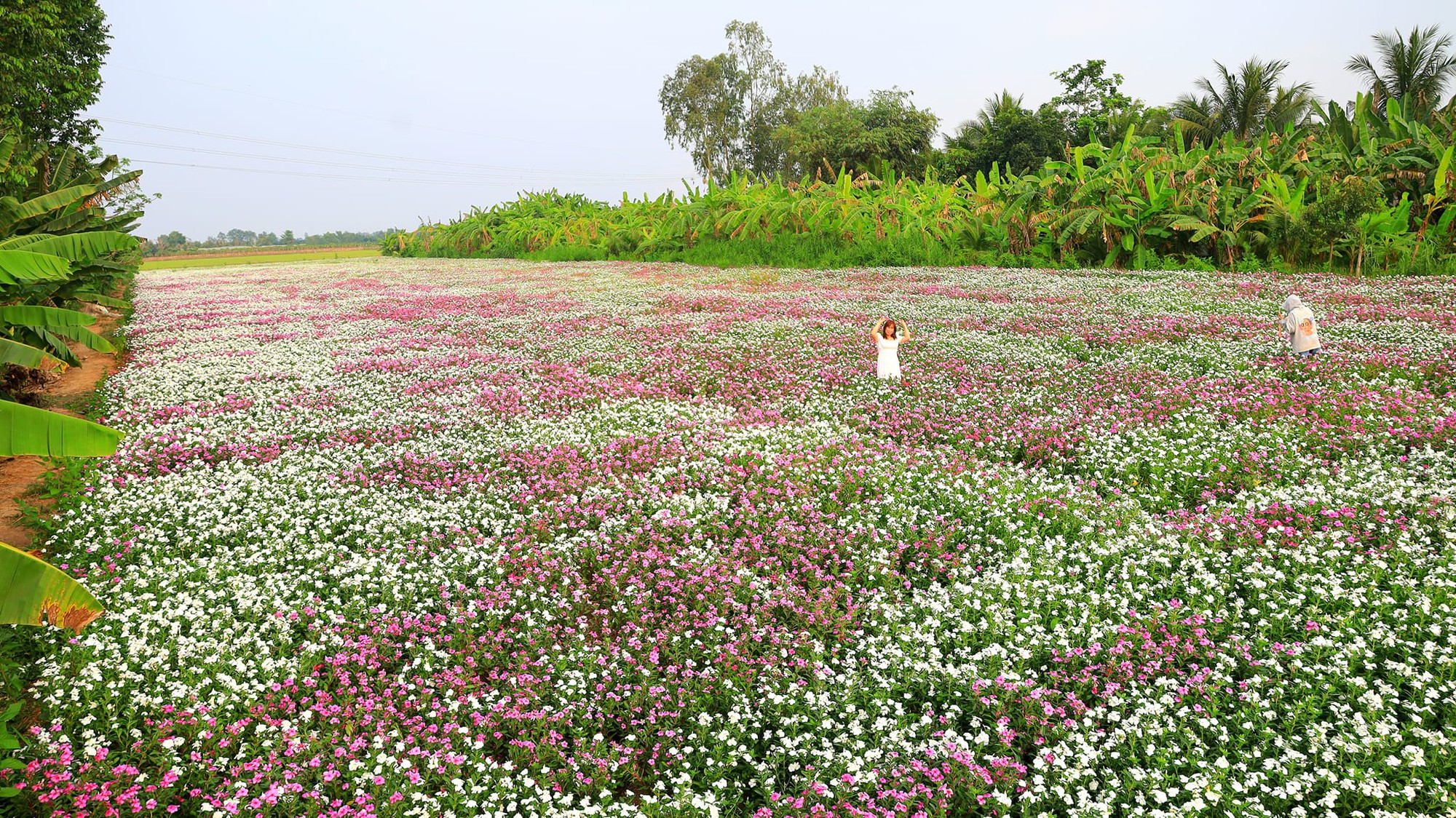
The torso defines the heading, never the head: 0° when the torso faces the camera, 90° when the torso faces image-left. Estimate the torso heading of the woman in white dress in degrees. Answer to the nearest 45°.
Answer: approximately 0°

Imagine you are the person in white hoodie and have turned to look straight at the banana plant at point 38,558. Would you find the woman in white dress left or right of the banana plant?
right

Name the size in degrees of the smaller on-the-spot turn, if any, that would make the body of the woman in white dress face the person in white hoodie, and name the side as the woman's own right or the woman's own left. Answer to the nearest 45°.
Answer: approximately 90° to the woman's own left

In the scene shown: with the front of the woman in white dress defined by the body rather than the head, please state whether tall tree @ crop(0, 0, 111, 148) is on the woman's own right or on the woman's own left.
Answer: on the woman's own right

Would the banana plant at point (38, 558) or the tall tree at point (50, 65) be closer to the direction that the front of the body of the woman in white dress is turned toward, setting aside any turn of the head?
the banana plant
